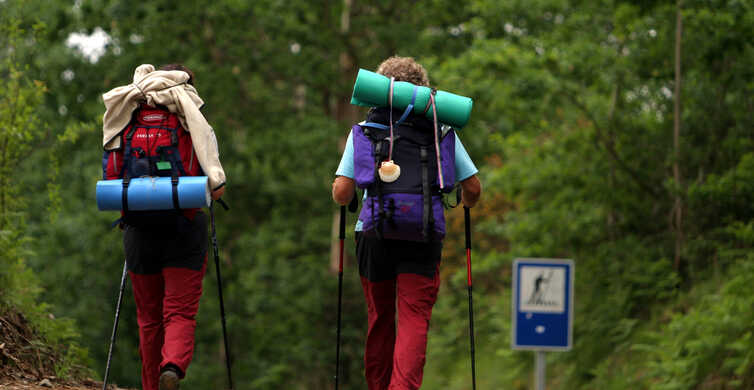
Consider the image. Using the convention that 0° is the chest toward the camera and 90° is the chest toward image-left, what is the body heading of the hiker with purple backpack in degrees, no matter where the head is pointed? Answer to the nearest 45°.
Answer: approximately 180°

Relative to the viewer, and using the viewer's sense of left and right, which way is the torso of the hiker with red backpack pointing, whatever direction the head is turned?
facing away from the viewer

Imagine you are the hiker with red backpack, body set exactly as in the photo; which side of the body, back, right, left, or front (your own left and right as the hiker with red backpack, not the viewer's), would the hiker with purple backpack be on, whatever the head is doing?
right

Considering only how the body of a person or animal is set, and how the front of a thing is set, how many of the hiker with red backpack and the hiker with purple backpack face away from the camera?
2

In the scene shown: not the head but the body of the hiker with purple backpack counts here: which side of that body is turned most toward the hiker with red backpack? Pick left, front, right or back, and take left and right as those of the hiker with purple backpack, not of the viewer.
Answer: left
